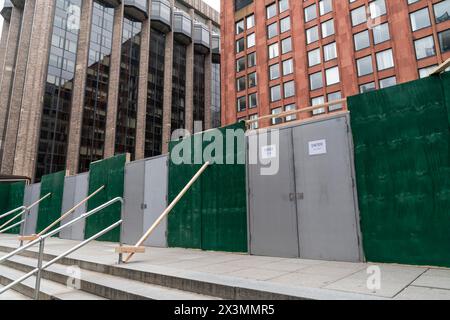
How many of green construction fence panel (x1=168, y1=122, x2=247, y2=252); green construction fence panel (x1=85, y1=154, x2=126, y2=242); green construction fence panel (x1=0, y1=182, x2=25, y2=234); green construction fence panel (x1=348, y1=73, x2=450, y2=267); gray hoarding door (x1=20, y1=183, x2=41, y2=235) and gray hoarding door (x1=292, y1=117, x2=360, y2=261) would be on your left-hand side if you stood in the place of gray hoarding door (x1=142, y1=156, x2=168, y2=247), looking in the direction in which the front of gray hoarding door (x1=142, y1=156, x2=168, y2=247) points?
3

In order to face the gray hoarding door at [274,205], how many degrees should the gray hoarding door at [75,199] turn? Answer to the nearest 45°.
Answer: approximately 90° to its left

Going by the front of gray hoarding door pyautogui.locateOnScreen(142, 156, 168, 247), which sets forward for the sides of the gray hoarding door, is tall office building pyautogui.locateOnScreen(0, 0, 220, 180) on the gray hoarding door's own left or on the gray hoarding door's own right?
on the gray hoarding door's own right

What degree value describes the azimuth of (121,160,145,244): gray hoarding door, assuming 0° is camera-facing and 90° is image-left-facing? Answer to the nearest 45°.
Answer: approximately 45°

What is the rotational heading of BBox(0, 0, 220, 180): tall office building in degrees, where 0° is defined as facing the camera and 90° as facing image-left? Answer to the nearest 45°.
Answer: approximately 315°

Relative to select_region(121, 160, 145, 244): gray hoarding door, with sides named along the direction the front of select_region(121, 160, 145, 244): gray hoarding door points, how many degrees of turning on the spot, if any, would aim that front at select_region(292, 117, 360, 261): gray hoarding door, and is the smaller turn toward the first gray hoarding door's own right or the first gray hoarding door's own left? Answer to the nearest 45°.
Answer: approximately 90° to the first gray hoarding door's own left

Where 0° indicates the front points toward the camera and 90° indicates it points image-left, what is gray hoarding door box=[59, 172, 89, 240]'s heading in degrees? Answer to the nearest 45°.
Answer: approximately 45°

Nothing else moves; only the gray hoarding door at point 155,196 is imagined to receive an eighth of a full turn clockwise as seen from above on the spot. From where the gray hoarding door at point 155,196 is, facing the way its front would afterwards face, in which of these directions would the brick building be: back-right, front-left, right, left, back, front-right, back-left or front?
back-right

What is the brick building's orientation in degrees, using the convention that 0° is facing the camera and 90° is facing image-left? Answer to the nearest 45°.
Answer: approximately 45°

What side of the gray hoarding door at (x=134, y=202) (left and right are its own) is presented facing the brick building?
back

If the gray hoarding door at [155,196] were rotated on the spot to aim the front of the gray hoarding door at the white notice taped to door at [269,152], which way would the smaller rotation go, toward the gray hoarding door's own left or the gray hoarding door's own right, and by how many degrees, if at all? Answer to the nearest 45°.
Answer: approximately 90° to the gray hoarding door's own left
